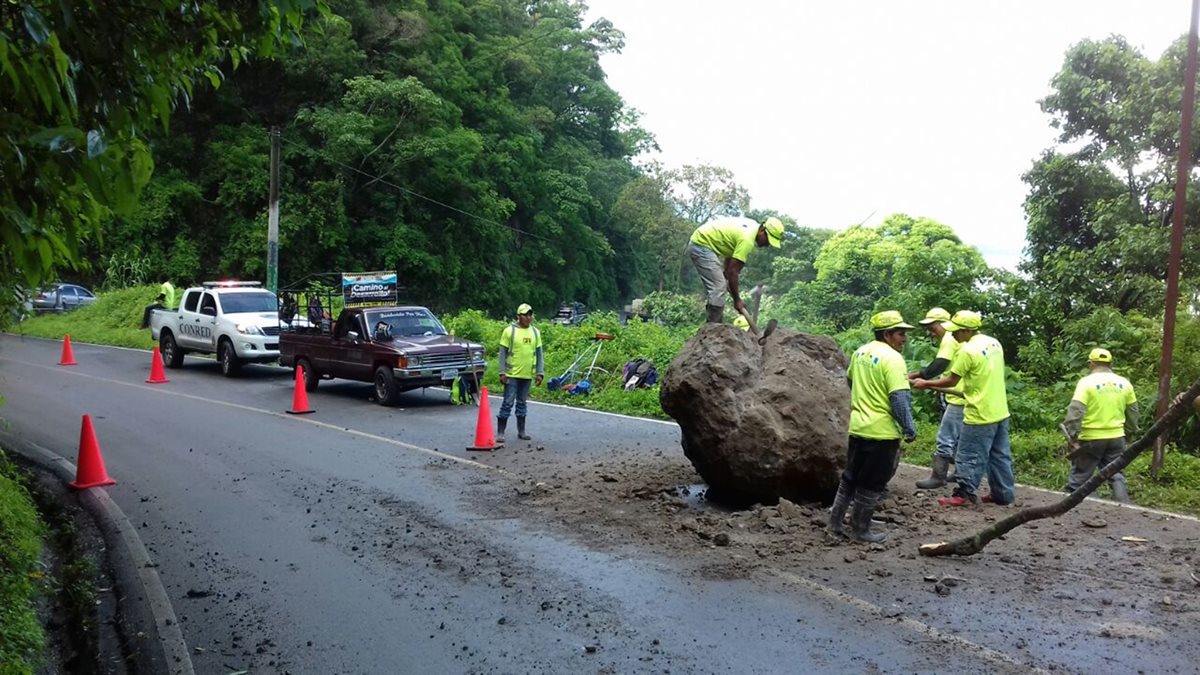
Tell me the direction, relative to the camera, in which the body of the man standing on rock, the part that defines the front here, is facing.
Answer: to the viewer's right

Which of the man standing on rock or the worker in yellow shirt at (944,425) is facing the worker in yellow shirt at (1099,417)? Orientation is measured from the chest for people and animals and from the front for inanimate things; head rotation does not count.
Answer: the man standing on rock

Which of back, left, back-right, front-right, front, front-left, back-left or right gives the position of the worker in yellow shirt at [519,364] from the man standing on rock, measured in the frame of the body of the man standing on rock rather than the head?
back-left

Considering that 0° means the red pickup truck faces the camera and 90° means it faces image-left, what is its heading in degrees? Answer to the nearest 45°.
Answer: approximately 315°

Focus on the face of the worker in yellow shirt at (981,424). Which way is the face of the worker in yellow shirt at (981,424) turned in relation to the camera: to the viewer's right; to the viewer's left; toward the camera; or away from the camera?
to the viewer's left

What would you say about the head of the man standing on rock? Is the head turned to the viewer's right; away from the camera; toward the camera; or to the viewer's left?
to the viewer's right

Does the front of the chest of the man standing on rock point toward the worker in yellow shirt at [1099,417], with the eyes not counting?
yes

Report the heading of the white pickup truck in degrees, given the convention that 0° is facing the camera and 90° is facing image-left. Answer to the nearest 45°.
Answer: approximately 315°

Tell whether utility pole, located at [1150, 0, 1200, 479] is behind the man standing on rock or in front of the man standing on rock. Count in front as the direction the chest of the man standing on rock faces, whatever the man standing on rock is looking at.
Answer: in front

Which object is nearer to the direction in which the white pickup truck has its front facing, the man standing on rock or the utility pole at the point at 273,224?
the man standing on rock

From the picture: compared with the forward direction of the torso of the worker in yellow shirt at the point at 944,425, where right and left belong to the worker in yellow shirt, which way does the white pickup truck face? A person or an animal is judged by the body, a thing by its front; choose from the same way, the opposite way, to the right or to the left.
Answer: the opposite way

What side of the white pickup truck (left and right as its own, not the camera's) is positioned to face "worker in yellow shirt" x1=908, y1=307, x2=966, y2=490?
front

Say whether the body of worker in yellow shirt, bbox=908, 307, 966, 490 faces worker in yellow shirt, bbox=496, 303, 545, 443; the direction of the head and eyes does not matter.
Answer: yes

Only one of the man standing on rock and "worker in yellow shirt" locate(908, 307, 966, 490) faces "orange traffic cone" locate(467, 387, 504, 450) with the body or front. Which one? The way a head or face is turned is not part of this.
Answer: the worker in yellow shirt

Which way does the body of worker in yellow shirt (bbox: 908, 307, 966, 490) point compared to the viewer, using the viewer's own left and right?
facing to the left of the viewer

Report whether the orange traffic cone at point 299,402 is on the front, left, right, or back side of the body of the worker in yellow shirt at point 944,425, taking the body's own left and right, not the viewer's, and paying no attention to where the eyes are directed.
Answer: front
